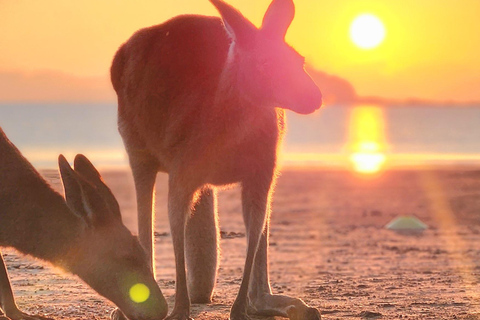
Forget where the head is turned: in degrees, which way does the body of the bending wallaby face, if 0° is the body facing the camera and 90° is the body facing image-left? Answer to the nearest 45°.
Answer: approximately 270°

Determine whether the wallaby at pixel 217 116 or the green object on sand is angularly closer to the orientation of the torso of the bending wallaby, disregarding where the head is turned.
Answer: the wallaby

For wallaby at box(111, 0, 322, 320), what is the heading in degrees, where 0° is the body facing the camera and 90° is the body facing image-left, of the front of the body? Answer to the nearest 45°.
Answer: approximately 315°

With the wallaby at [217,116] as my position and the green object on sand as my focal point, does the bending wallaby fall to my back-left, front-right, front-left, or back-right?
back-left

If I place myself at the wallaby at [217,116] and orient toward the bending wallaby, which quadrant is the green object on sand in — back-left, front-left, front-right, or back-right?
back-right

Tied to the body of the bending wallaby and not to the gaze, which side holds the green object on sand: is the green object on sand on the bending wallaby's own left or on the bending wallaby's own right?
on the bending wallaby's own left

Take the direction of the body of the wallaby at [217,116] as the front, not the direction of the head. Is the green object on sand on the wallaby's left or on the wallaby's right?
on the wallaby's left

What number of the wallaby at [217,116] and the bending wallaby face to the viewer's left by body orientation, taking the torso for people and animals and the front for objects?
0
